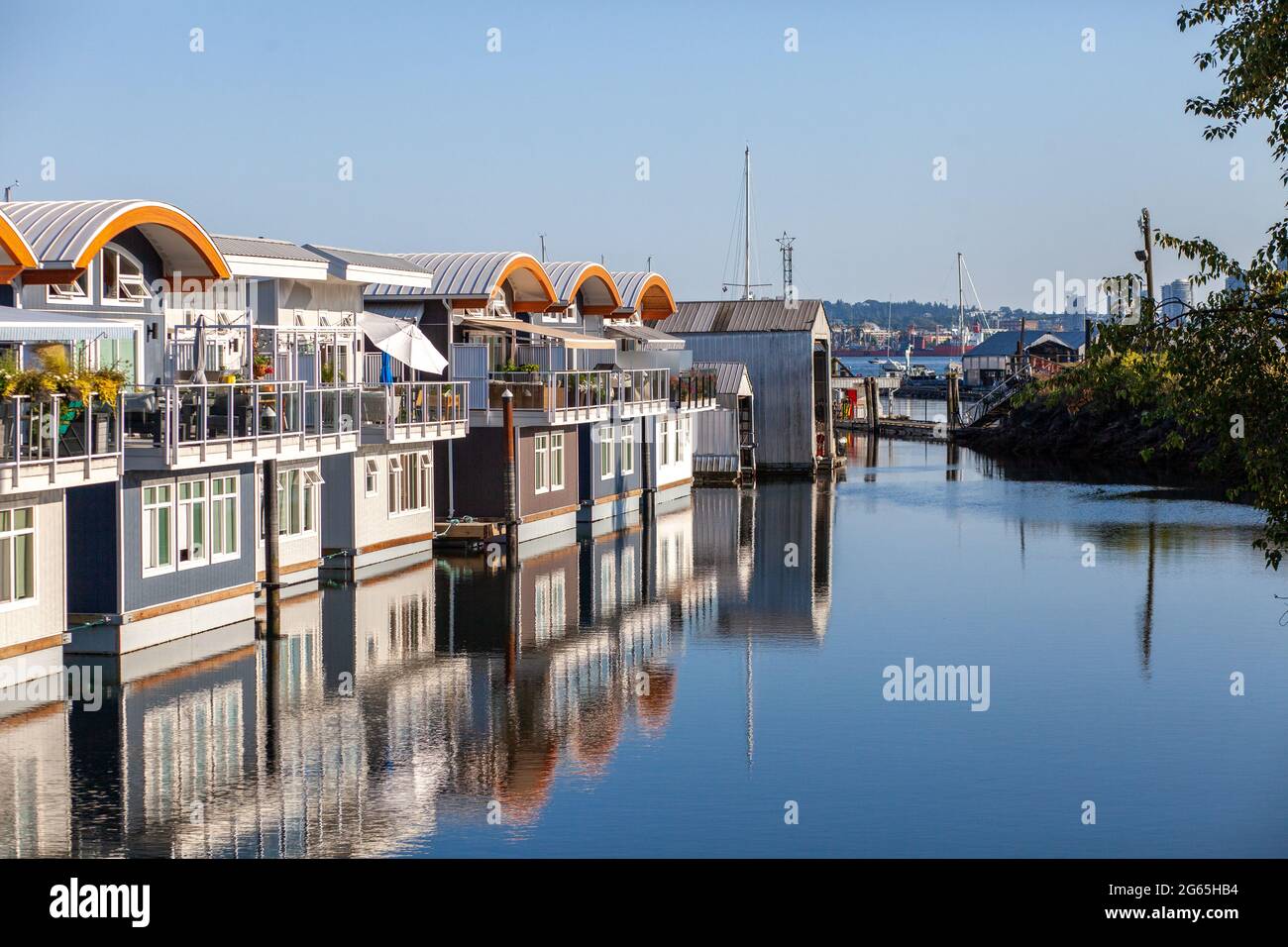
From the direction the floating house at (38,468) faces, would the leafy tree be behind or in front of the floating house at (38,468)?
in front

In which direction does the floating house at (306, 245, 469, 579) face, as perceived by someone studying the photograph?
facing the viewer and to the right of the viewer

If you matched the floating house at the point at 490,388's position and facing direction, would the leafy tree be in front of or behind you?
in front

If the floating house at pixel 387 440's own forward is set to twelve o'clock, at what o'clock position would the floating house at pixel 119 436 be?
the floating house at pixel 119 436 is roughly at 2 o'clock from the floating house at pixel 387 440.

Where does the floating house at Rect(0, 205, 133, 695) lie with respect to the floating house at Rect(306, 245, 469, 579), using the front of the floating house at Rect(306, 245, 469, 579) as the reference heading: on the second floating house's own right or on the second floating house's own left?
on the second floating house's own right

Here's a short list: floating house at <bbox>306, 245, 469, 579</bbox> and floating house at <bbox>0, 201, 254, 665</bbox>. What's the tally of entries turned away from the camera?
0

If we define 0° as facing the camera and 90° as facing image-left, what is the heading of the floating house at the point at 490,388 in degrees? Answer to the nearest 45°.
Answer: approximately 315°

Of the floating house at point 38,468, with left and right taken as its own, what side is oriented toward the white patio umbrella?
left

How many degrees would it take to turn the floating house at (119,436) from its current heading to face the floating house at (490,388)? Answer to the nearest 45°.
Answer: approximately 90° to its left
